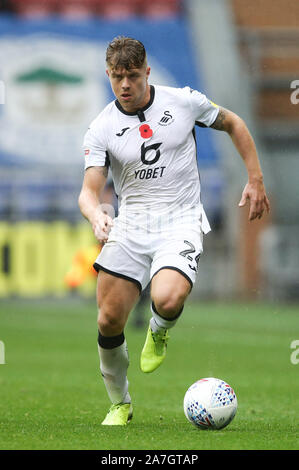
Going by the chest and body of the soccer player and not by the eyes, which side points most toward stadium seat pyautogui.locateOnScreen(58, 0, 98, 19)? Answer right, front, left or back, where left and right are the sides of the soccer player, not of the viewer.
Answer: back

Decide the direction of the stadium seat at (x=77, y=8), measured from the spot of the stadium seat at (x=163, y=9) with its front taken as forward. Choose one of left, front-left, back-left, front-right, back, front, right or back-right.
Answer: right

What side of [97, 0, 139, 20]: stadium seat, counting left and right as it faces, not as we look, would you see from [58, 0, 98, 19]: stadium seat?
right

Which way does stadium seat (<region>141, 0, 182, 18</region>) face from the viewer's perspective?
toward the camera

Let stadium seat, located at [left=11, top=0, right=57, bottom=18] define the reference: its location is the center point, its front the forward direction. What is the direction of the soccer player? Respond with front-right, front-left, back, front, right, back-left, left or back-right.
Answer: front

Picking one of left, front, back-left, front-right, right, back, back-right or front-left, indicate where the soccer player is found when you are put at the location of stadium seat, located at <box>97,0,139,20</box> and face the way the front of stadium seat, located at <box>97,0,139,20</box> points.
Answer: front

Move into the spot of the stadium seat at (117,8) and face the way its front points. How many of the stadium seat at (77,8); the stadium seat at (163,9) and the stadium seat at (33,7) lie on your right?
2

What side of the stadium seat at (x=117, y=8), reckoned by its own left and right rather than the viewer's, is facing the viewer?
front

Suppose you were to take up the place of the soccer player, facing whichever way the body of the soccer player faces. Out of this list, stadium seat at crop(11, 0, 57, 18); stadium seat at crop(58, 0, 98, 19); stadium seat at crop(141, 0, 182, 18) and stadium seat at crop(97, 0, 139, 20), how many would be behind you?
4

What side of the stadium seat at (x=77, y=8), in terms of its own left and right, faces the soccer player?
front

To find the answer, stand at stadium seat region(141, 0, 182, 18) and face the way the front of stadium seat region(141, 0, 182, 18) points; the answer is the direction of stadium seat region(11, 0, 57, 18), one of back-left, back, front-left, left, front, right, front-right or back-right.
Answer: right

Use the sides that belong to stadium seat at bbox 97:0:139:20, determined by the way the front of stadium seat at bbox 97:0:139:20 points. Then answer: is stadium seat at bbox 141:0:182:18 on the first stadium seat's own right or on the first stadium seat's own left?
on the first stadium seat's own left

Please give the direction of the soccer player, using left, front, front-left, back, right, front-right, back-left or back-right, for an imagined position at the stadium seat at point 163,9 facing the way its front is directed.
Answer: front
